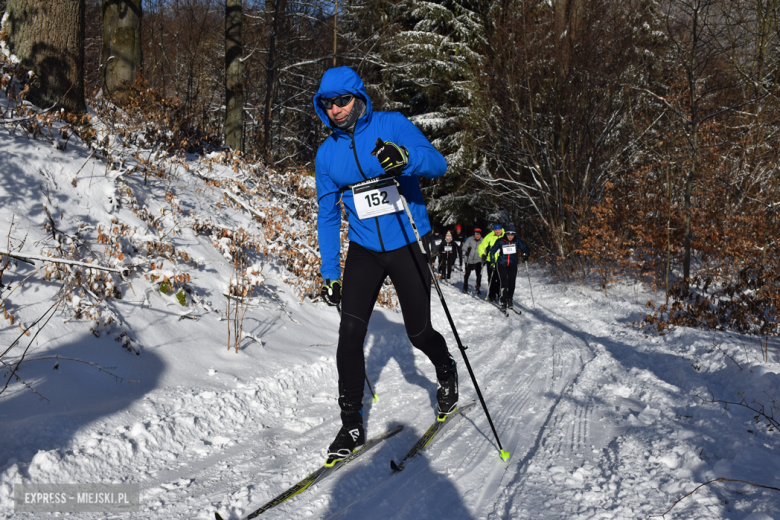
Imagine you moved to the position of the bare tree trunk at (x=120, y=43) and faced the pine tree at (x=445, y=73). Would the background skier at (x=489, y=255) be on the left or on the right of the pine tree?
right

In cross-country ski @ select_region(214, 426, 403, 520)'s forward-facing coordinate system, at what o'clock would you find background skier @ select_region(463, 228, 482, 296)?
The background skier is roughly at 5 o'clock from the cross-country ski.

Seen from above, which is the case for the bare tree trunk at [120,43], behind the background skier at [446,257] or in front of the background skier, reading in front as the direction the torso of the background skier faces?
in front

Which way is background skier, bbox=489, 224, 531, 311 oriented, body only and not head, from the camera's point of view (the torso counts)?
toward the camera

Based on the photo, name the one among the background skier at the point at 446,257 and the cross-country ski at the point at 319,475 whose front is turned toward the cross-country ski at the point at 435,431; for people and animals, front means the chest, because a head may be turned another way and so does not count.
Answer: the background skier

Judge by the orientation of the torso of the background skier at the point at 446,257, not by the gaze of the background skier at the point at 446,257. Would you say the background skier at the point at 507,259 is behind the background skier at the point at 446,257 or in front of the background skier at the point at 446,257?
in front

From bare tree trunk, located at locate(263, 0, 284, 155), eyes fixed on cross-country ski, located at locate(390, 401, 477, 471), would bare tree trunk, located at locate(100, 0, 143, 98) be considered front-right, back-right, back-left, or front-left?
front-right

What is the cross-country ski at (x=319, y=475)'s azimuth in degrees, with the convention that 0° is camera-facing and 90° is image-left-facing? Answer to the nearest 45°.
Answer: approximately 45°

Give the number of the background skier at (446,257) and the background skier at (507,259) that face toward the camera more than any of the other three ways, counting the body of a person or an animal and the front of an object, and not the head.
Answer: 2

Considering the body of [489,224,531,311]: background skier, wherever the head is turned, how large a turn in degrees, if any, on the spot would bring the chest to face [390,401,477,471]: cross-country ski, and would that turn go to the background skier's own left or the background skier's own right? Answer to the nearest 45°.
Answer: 0° — they already face it

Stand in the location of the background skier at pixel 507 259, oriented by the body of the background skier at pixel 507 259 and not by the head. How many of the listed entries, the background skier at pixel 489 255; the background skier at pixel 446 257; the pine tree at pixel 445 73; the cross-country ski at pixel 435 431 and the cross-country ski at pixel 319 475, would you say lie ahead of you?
2

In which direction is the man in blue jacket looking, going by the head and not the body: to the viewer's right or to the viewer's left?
to the viewer's left
